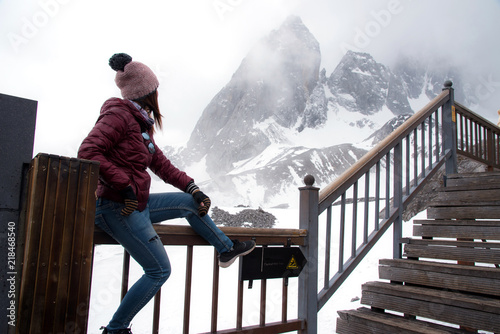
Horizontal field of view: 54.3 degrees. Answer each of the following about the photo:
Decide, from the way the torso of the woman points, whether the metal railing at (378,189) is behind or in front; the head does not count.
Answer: in front

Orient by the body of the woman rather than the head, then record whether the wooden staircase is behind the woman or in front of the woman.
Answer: in front

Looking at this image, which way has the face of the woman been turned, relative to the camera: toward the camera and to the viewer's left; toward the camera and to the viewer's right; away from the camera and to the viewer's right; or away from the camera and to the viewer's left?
away from the camera and to the viewer's right

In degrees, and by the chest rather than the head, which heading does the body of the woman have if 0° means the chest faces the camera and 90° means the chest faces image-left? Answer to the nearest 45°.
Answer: approximately 270°
